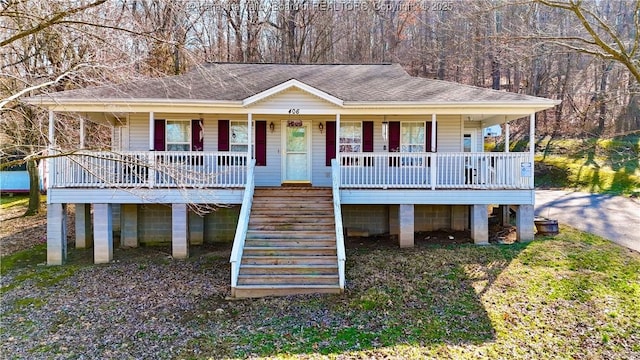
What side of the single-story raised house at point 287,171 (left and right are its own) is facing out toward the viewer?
front
